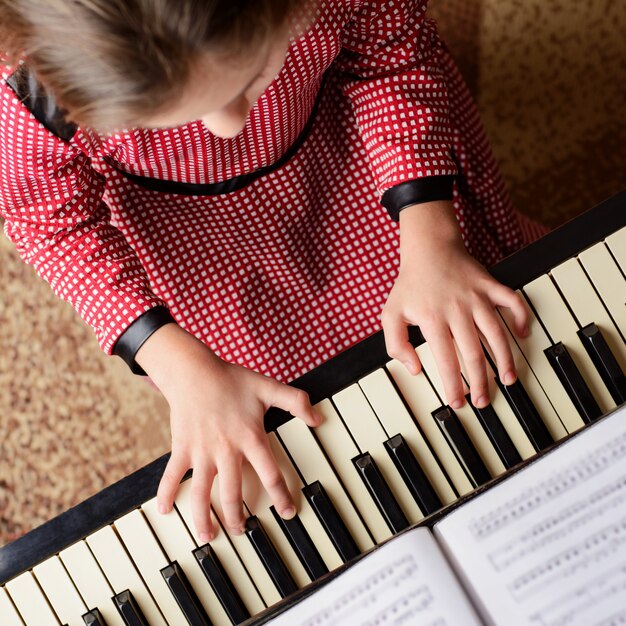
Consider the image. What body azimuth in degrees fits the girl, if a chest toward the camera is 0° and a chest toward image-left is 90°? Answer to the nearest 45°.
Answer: approximately 315°

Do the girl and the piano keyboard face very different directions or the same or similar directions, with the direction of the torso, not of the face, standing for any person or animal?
very different directions

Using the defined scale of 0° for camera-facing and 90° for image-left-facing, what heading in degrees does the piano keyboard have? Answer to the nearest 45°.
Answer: approximately 135°
